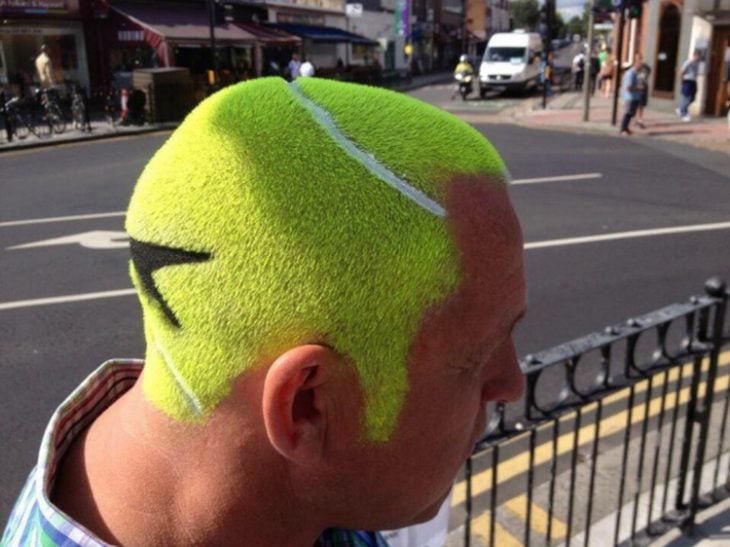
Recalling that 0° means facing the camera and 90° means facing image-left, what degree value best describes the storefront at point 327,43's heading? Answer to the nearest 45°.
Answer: approximately 315°

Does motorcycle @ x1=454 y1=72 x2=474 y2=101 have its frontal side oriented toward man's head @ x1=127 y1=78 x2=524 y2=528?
yes

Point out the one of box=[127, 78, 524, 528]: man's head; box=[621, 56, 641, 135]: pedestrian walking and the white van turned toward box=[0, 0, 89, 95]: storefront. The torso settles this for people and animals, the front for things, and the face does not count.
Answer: the white van

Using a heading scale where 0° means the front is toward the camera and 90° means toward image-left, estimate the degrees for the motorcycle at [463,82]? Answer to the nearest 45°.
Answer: approximately 0°

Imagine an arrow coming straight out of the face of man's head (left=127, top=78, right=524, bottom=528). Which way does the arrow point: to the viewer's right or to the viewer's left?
to the viewer's right

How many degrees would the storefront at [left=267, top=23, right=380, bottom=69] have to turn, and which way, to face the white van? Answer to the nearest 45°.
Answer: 0° — it already faces it

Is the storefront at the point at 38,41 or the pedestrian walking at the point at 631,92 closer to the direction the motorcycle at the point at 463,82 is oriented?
the pedestrian walking

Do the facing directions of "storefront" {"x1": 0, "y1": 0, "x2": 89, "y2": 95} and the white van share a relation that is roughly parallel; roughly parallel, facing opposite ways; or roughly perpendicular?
roughly perpendicular

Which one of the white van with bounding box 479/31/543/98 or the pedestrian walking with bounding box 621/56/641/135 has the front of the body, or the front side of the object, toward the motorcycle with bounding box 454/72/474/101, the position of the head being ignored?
the white van
